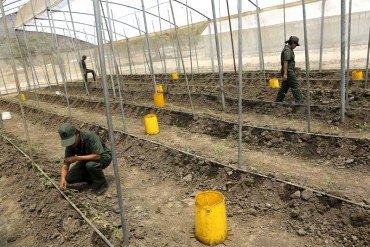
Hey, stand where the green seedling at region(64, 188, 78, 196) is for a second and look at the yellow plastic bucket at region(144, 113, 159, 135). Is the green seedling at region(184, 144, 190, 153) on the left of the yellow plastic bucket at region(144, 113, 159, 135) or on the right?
right

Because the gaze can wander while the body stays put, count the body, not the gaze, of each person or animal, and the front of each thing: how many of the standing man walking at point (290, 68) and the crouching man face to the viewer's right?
1

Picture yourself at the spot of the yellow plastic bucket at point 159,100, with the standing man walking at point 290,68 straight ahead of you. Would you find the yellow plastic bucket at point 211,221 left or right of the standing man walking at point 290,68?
right

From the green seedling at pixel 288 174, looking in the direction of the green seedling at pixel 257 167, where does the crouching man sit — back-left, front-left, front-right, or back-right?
front-left

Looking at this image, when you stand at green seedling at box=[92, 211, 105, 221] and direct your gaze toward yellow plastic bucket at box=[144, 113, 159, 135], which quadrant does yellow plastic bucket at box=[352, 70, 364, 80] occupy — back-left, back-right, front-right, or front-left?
front-right

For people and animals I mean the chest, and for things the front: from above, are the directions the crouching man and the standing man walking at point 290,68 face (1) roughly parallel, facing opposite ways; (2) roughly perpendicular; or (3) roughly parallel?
roughly perpendicular
